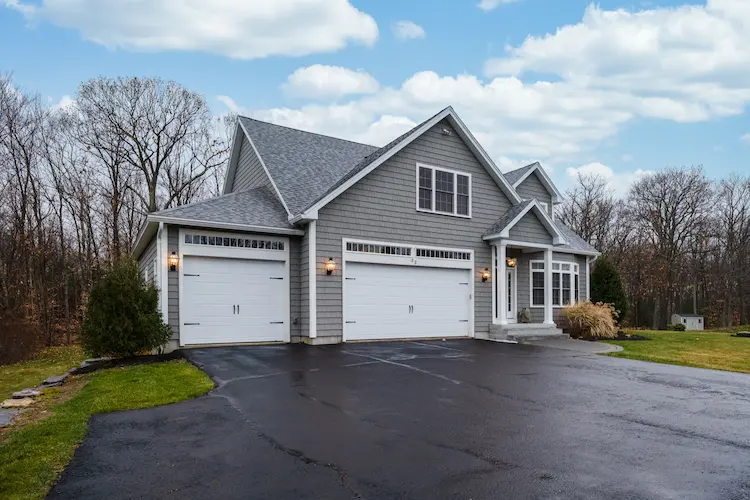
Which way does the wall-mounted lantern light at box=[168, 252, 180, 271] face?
toward the camera

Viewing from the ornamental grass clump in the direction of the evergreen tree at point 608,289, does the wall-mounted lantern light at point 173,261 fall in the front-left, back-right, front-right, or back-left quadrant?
back-left

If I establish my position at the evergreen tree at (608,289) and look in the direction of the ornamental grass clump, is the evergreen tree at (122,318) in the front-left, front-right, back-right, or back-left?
front-right
